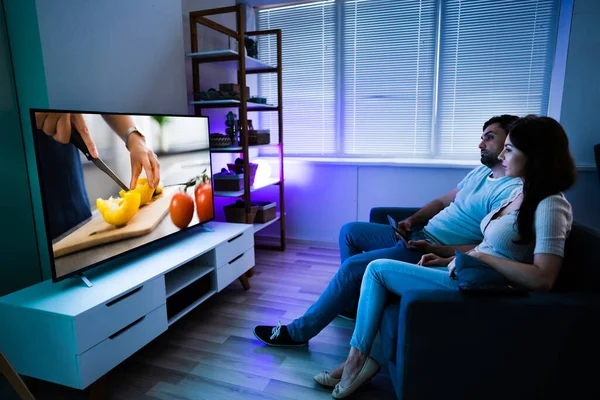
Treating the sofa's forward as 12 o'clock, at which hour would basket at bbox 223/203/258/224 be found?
The basket is roughly at 1 o'clock from the sofa.

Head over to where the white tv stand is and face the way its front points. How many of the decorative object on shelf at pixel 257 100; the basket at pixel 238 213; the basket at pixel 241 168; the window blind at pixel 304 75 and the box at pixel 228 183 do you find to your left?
5

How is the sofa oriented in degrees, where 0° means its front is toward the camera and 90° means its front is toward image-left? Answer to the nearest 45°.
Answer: approximately 90°

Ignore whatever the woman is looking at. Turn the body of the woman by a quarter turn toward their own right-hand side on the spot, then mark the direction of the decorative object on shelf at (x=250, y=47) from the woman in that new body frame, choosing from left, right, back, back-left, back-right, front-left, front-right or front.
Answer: front-left

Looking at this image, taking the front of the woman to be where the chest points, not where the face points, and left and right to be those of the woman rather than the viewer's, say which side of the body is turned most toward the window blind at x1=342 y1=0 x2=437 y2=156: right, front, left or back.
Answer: right

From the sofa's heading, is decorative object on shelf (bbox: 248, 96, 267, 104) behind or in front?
in front

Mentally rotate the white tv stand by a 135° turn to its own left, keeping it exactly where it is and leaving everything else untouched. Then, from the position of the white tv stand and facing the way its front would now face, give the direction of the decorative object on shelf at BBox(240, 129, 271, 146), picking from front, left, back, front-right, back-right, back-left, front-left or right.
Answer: front-right

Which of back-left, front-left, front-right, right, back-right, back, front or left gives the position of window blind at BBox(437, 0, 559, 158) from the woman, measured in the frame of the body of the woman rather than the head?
right

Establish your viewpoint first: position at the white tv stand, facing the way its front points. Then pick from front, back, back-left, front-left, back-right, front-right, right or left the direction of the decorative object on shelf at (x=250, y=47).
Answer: left

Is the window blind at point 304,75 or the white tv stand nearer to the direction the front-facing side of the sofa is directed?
the white tv stand

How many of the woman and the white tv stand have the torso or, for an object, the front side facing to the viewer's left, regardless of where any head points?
1

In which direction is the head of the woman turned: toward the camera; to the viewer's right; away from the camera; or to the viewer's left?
to the viewer's left

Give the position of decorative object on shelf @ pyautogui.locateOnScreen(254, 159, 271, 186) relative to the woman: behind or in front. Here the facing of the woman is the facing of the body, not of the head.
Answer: in front

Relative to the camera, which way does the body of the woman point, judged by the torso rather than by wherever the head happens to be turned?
to the viewer's left

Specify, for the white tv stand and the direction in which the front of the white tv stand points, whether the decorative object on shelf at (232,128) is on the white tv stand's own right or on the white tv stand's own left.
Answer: on the white tv stand's own left
